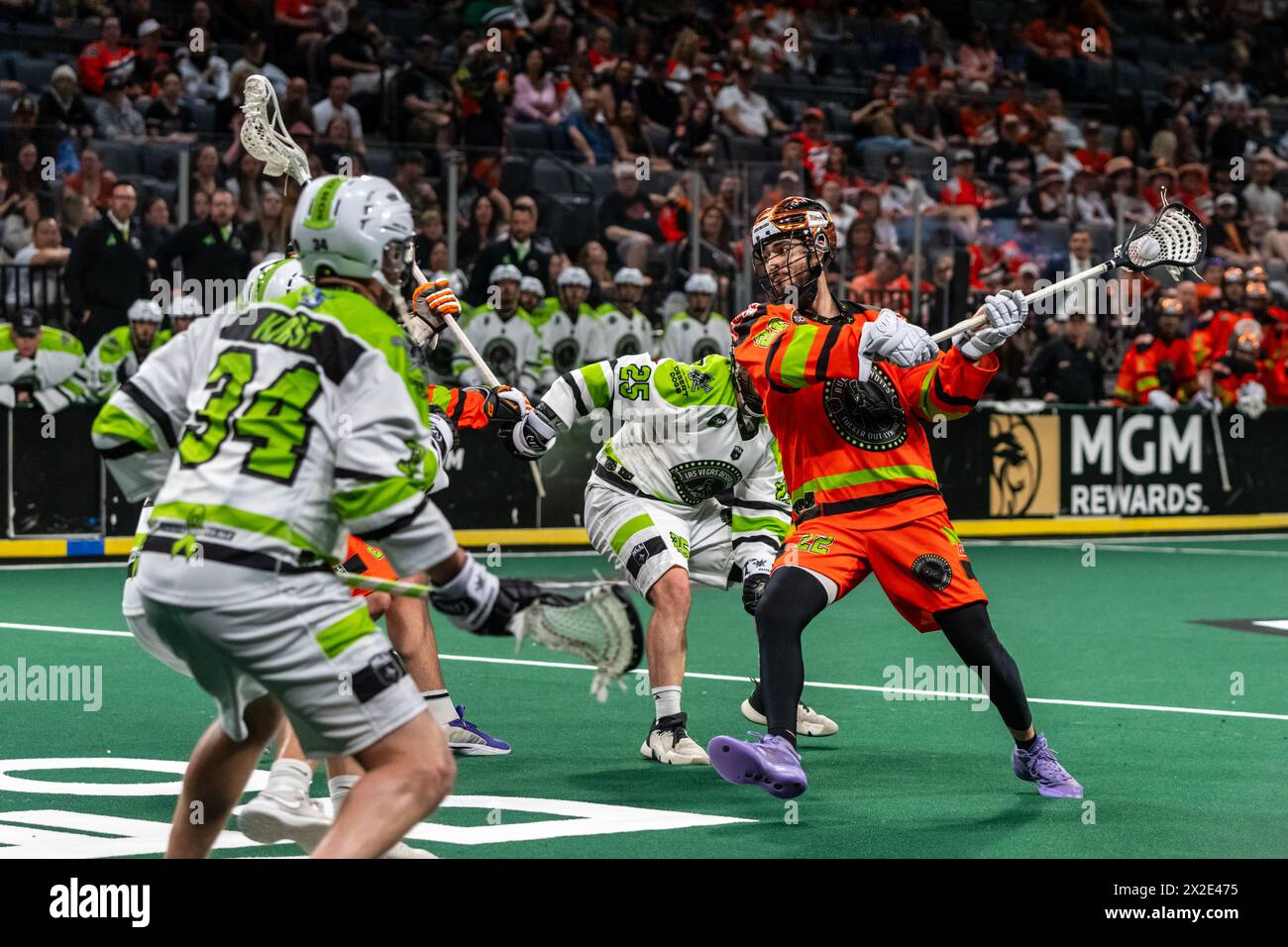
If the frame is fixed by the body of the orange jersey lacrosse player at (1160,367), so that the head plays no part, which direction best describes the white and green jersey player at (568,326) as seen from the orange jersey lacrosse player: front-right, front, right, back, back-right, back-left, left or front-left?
front-right

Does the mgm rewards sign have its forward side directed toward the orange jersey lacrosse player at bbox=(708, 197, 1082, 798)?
yes

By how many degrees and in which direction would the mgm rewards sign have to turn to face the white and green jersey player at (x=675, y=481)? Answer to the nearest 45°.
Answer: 0° — it already faces them

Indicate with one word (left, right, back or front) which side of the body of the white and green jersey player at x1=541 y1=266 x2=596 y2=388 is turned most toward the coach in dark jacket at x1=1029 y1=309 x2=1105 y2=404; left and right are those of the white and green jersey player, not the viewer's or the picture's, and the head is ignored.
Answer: left

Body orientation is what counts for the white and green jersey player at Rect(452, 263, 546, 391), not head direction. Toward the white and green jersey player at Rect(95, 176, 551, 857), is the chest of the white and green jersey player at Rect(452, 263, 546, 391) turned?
yes

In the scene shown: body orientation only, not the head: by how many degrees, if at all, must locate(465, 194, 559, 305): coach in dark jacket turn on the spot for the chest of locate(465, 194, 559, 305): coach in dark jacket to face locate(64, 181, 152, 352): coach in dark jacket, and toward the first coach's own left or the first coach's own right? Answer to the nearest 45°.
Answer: approximately 90° to the first coach's own right

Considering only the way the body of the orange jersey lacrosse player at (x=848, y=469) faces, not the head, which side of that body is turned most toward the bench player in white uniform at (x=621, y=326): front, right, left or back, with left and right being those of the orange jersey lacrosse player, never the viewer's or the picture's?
back

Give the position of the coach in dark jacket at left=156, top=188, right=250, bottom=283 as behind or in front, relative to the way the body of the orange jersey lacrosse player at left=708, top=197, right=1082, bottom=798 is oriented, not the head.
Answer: behind
